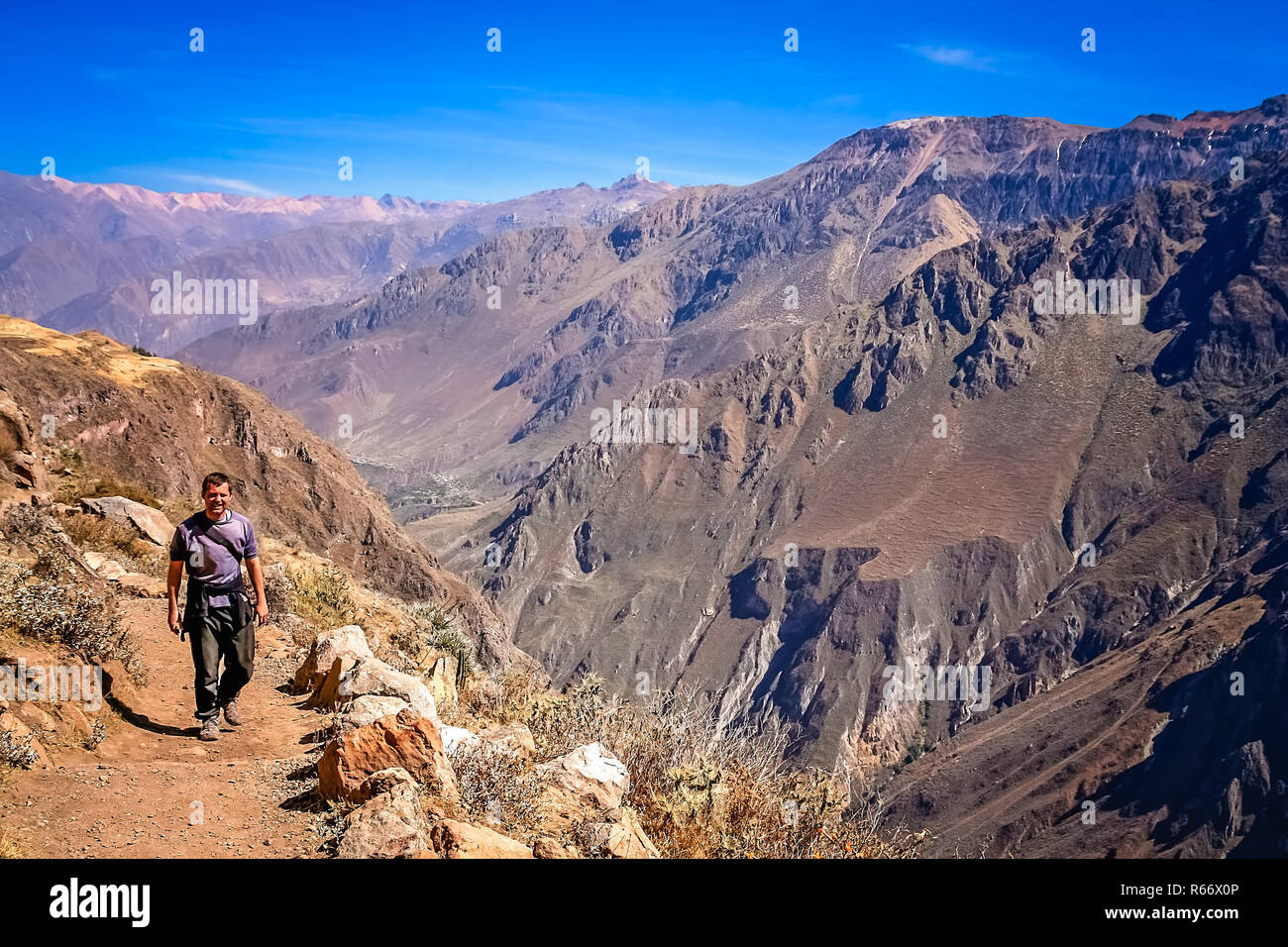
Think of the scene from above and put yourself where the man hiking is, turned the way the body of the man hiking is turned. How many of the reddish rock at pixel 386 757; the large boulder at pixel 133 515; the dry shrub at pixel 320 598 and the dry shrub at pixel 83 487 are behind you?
3

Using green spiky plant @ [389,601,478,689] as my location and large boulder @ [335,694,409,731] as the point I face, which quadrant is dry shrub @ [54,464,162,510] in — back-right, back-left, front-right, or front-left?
back-right

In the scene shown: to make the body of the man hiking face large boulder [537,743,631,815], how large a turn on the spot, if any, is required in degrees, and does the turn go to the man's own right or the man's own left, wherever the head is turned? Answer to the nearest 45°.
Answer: approximately 45° to the man's own left

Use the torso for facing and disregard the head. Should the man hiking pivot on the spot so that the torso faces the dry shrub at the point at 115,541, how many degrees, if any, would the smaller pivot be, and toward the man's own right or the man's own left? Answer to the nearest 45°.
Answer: approximately 180°

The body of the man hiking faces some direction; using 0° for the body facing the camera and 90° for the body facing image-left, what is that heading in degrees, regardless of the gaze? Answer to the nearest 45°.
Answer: approximately 0°

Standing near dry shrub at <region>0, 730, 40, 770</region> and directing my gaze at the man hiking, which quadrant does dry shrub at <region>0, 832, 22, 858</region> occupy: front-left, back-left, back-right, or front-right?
back-right

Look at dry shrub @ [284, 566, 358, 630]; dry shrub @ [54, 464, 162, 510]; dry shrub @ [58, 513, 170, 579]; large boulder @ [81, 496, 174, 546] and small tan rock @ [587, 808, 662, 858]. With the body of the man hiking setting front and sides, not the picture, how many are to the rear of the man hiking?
4

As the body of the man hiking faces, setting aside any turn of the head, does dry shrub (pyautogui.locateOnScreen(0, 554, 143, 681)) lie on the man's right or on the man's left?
on the man's right

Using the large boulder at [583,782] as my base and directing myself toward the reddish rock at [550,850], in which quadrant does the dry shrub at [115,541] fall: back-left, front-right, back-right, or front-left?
back-right

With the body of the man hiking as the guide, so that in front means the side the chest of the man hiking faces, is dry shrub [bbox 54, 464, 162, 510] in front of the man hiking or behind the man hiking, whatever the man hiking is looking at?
behind
